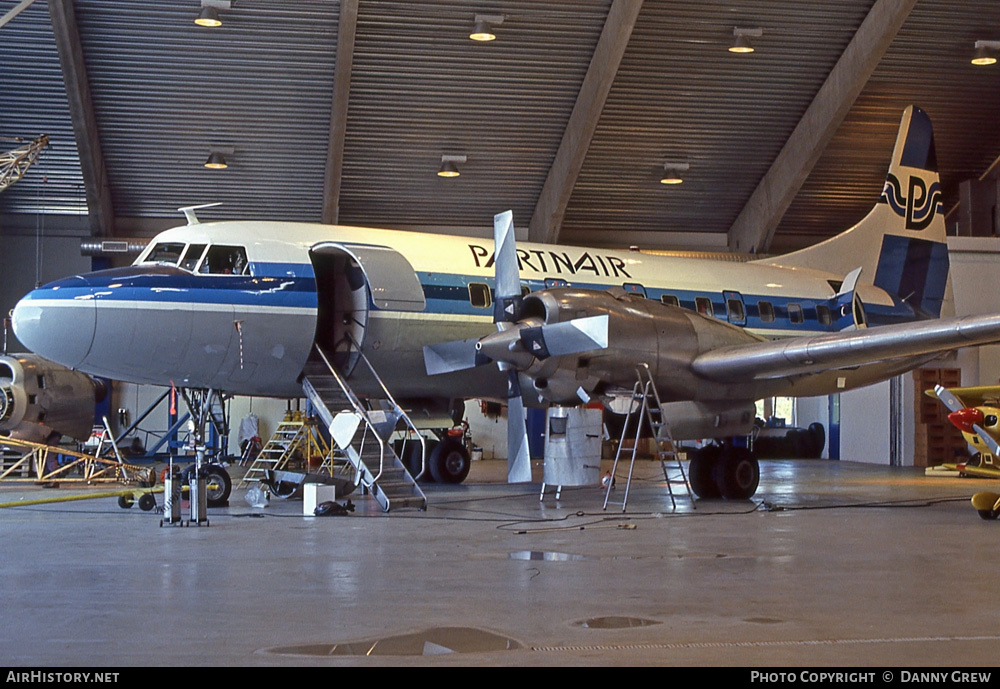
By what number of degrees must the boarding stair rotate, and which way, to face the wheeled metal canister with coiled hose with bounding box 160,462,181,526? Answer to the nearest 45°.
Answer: approximately 90° to its right

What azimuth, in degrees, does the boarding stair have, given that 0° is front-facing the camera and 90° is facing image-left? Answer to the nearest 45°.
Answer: approximately 315°

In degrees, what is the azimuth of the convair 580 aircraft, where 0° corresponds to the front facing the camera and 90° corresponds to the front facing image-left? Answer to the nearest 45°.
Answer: approximately 45°

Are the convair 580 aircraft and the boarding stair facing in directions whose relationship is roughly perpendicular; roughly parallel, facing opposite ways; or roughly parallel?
roughly perpendicular

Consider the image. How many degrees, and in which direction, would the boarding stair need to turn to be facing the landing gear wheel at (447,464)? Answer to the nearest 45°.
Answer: approximately 135° to its left

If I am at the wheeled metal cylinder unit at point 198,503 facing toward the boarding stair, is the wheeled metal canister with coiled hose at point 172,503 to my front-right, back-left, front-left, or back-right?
back-left

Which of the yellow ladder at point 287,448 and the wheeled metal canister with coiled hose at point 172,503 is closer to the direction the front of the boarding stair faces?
the wheeled metal canister with coiled hose
